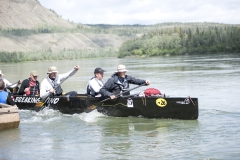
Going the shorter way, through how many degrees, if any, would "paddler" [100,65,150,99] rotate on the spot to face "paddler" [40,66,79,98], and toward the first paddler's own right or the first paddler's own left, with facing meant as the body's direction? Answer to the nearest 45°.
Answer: approximately 180°

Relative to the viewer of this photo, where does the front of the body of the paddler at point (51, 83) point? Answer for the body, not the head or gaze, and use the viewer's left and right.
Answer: facing the viewer and to the right of the viewer

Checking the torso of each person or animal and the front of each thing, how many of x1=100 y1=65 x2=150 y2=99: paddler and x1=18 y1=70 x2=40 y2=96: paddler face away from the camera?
0

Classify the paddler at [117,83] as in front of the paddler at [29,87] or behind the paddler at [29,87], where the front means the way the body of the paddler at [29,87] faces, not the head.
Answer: in front

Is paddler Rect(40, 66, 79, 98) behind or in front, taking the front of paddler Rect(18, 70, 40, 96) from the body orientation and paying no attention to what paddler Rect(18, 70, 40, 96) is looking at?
in front

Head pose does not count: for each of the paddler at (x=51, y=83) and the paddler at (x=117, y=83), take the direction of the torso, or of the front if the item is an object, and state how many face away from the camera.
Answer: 0

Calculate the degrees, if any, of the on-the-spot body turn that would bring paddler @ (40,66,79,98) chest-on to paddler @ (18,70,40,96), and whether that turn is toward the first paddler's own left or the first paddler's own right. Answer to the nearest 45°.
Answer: approximately 180°

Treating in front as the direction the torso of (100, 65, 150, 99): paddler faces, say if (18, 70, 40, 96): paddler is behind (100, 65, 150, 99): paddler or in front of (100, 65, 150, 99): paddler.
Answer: behind

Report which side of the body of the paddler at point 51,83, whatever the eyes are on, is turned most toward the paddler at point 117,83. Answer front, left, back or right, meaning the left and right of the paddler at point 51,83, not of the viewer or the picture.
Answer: front

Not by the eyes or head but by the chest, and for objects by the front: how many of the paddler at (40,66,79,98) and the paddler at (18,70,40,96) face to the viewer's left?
0
